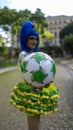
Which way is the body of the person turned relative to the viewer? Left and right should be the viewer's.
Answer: facing the viewer and to the right of the viewer

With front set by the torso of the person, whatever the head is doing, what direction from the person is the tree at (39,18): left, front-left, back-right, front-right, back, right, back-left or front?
back-left

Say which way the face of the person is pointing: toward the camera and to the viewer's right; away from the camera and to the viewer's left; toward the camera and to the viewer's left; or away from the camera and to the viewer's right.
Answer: toward the camera and to the viewer's right
